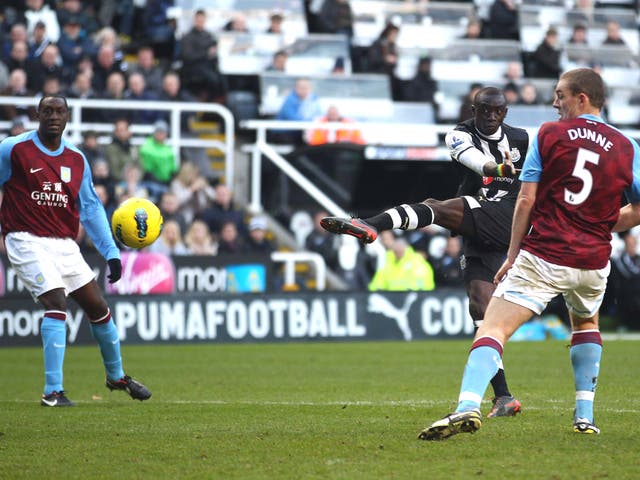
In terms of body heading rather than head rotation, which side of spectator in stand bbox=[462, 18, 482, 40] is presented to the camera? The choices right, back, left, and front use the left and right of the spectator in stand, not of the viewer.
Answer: front

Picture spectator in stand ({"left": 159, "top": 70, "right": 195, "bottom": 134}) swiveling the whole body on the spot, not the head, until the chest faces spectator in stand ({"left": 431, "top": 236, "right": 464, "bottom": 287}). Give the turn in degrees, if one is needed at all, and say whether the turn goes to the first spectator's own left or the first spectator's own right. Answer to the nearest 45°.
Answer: approximately 90° to the first spectator's own left

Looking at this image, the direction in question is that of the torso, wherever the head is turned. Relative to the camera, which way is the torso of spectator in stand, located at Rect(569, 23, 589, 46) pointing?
toward the camera

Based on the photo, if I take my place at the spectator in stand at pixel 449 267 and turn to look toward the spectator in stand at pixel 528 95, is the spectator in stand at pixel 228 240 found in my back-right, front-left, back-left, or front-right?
back-left

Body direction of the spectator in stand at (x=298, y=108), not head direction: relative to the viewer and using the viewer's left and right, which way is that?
facing the viewer

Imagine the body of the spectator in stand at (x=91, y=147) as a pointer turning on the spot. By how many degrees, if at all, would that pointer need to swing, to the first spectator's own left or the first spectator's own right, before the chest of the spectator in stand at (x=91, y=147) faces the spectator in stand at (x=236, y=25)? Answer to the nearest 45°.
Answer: approximately 135° to the first spectator's own left

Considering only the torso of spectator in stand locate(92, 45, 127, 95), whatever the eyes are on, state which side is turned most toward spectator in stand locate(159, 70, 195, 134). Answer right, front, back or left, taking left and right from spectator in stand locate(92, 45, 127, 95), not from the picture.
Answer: left

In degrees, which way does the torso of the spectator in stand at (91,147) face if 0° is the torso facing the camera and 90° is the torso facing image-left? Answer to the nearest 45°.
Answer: approximately 0°

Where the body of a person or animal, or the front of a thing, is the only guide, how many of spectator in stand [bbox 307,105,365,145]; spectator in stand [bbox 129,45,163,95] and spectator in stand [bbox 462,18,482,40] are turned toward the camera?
3

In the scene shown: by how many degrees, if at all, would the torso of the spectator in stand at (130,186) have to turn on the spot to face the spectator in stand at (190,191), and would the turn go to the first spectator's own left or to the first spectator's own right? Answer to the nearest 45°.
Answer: approximately 135° to the first spectator's own left

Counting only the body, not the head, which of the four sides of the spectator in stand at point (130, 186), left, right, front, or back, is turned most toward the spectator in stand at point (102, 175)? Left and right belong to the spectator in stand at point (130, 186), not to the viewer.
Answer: right

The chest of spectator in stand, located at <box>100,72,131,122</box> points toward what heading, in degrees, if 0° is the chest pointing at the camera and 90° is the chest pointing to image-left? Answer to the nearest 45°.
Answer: approximately 0°

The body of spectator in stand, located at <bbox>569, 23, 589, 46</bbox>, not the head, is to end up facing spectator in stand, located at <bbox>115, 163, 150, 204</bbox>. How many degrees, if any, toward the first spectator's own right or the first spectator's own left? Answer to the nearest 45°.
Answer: approximately 45° to the first spectator's own right
